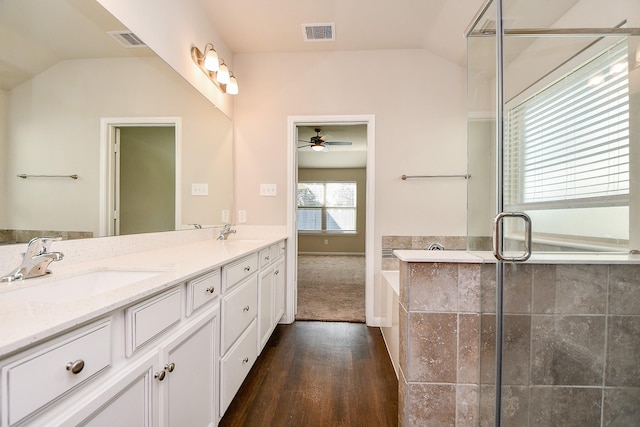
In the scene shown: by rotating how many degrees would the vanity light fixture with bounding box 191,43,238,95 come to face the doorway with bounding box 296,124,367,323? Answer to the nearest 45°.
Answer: approximately 90° to its left

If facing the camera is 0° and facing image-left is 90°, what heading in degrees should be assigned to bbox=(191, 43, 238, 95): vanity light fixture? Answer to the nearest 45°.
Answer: approximately 315°

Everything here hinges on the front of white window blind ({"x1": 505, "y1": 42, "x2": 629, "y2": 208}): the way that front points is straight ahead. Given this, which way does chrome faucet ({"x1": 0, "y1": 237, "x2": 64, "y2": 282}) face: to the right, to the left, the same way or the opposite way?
the opposite way

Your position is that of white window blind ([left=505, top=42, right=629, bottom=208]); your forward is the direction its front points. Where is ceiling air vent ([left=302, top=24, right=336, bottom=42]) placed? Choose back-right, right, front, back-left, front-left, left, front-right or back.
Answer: front-right

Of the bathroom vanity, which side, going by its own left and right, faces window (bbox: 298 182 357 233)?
left

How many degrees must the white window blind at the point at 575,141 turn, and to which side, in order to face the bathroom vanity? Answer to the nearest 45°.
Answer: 0° — it already faces it

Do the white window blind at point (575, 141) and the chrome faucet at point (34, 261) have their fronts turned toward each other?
yes

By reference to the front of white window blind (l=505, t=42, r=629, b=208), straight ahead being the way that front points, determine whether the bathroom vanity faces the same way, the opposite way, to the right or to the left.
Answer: the opposite way
